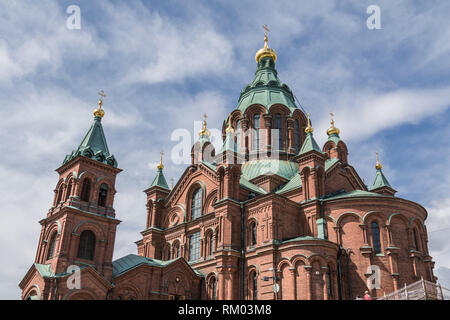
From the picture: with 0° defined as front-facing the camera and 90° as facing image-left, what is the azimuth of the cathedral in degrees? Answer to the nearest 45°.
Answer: approximately 135°
